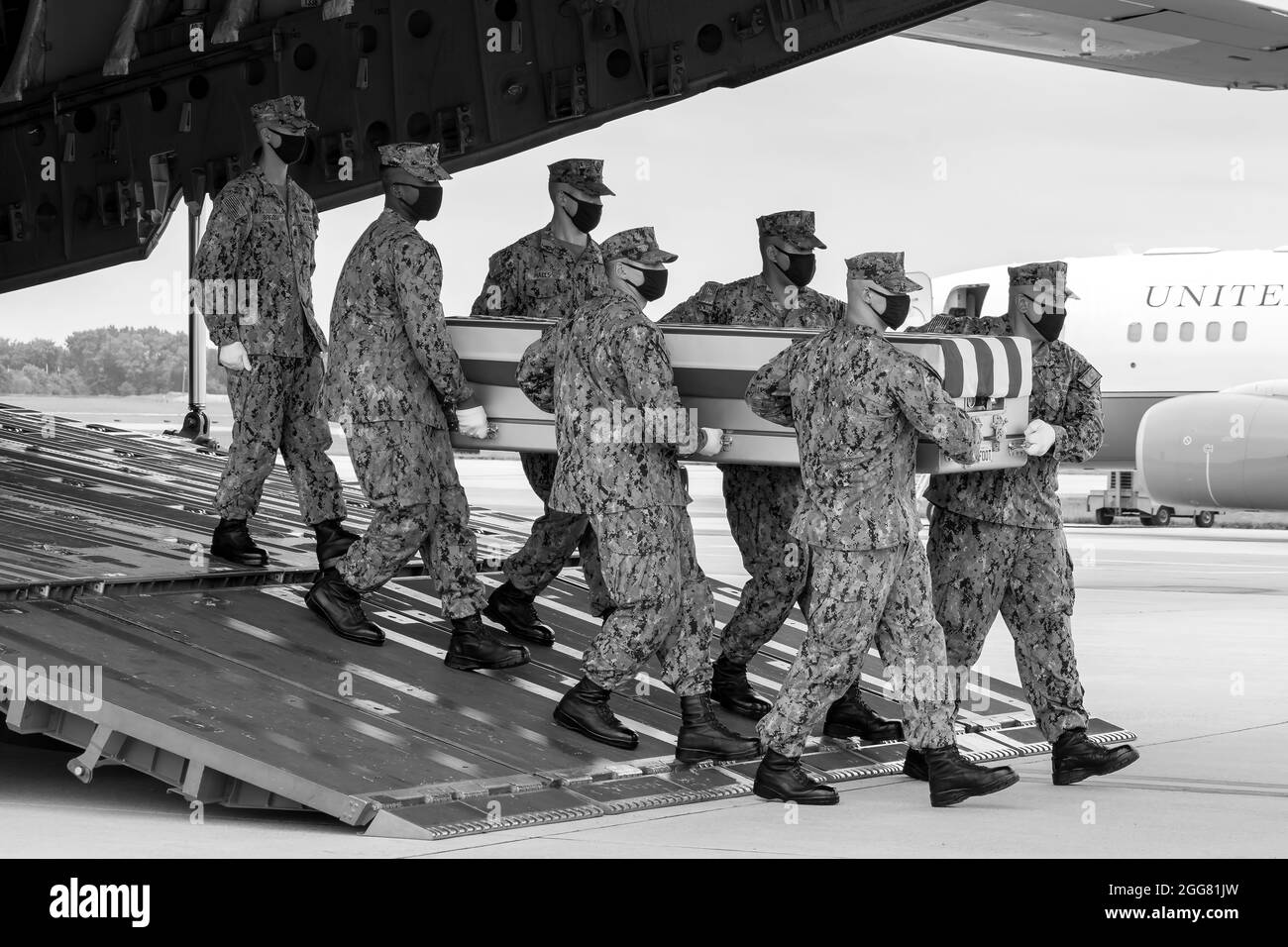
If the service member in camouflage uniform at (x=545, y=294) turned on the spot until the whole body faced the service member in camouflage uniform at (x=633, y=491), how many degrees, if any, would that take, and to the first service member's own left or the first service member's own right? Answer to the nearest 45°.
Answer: approximately 45° to the first service member's own right

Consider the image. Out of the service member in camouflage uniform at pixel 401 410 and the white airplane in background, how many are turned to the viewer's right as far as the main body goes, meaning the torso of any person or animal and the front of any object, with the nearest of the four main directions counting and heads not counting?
1

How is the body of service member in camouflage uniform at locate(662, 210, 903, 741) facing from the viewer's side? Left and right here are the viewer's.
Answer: facing the viewer and to the right of the viewer

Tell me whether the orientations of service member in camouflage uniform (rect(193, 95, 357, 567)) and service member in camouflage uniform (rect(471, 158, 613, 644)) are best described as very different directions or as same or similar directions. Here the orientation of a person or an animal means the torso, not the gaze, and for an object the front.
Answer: same or similar directions

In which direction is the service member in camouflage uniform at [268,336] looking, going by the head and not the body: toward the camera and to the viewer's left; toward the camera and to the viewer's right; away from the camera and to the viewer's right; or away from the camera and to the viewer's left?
toward the camera and to the viewer's right

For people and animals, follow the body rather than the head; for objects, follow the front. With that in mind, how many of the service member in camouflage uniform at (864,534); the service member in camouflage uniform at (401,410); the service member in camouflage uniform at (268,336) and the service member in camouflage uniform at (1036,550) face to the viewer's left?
0

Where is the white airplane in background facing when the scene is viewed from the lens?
facing to the left of the viewer

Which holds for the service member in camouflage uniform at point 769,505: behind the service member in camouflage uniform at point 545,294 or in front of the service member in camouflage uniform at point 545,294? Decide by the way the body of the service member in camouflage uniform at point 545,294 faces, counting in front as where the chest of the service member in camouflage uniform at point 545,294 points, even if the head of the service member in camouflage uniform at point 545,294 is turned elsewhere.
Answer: in front

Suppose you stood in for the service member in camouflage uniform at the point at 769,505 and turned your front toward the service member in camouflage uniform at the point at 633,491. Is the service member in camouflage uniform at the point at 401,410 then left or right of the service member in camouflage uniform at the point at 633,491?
right

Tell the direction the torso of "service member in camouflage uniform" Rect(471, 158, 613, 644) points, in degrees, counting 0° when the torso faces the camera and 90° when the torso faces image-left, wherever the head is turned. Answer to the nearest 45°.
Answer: approximately 315°

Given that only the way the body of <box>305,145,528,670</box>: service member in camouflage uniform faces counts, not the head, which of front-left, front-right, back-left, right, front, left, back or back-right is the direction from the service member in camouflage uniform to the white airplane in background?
front-left

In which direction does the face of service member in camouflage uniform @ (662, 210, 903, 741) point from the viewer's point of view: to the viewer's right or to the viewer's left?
to the viewer's right

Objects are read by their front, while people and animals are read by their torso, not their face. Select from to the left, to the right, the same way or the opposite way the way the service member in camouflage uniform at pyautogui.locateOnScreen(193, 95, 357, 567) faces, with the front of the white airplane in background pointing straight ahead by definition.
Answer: the opposite way

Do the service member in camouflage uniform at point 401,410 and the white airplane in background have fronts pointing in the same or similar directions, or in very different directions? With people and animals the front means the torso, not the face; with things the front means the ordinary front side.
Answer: very different directions

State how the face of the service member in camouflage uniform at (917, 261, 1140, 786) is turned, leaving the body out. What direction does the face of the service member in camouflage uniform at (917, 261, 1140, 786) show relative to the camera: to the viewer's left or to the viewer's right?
to the viewer's right

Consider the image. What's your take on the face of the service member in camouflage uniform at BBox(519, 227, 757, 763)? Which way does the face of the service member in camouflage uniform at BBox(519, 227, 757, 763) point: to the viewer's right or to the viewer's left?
to the viewer's right

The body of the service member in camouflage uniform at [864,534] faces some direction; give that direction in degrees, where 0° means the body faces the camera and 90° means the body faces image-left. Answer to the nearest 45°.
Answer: approximately 225°

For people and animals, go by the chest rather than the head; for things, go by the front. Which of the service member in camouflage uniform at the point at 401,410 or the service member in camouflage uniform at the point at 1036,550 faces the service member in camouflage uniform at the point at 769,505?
the service member in camouflage uniform at the point at 401,410
